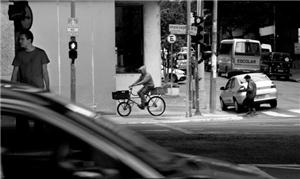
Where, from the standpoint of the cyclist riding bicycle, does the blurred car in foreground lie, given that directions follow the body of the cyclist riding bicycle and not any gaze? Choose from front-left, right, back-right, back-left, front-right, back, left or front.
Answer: left

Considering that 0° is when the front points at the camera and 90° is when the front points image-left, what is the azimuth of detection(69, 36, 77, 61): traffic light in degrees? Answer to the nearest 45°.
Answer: approximately 0°

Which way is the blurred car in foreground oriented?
to the viewer's right

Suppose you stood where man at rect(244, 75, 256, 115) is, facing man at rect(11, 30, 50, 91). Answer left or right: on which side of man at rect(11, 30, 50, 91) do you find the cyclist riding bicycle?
right

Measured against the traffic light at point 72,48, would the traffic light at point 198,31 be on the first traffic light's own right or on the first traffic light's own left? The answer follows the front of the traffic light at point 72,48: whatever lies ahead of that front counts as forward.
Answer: on the first traffic light's own left
